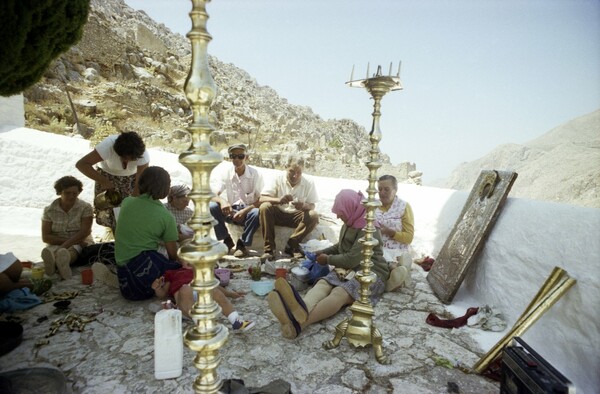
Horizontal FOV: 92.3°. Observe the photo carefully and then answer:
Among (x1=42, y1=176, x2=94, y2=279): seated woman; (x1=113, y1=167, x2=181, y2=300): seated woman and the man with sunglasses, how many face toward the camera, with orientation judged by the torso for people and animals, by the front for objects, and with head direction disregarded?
2

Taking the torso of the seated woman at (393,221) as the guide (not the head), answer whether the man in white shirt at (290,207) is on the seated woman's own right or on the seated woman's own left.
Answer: on the seated woman's own right

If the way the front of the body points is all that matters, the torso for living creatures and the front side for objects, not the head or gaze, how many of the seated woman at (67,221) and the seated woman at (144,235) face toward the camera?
1

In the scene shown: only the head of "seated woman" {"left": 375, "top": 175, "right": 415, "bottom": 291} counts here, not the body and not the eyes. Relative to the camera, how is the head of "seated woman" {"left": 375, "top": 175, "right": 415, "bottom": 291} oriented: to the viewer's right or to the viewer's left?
to the viewer's left

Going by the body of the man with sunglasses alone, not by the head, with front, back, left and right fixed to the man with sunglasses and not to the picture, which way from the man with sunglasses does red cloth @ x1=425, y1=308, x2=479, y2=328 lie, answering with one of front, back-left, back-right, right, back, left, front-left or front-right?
front-left

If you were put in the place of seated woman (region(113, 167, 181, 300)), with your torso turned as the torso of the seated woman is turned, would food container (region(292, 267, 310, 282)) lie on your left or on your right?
on your right

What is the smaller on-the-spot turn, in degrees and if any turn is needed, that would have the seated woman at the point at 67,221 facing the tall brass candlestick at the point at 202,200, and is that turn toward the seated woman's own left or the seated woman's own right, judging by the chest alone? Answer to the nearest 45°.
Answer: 0° — they already face it

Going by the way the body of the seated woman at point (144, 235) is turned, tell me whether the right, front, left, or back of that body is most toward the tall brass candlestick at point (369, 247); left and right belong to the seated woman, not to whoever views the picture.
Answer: right

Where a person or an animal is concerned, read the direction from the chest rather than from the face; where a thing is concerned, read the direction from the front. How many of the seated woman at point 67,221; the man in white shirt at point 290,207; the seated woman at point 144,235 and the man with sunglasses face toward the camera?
3

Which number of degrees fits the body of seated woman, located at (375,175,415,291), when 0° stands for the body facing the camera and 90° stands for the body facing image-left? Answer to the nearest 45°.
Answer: approximately 45°

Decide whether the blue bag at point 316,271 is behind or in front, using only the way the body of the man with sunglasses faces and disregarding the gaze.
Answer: in front
